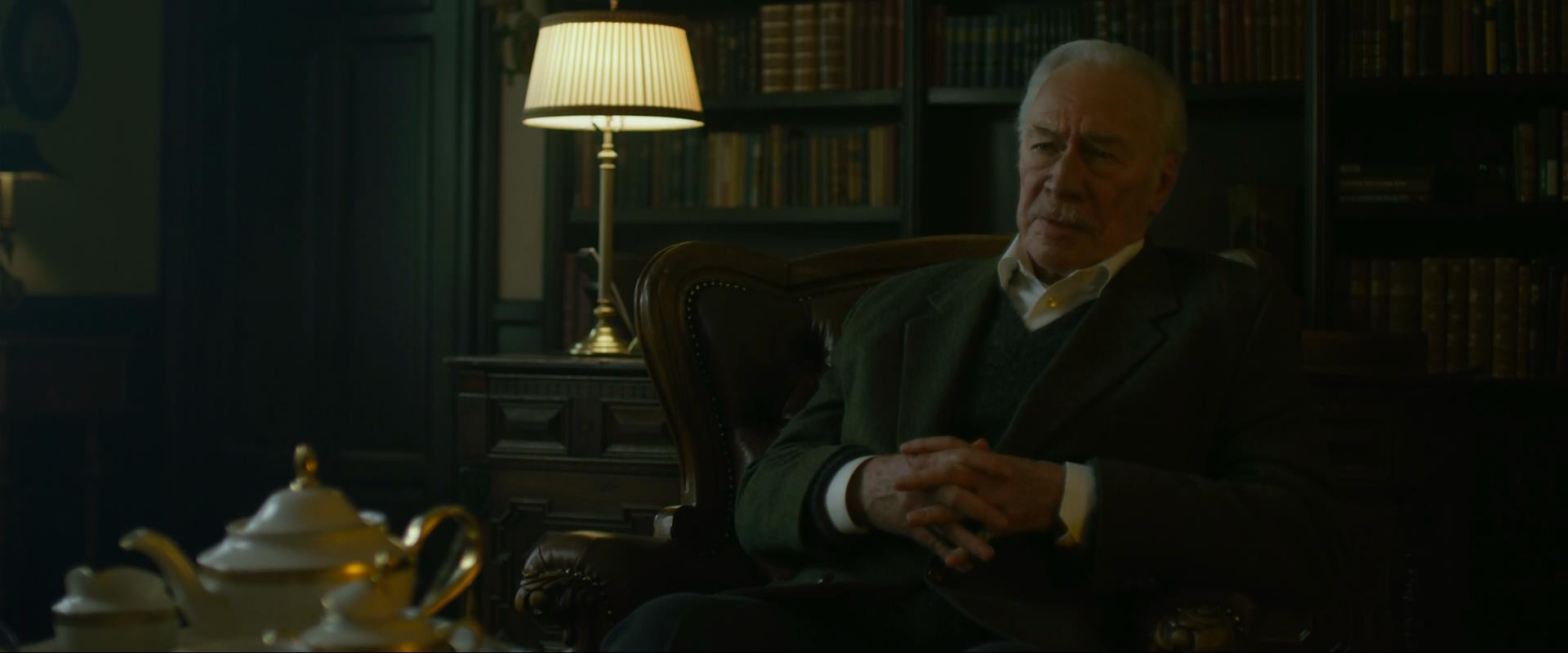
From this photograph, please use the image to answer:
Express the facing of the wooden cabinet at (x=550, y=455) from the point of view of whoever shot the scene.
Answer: facing the viewer

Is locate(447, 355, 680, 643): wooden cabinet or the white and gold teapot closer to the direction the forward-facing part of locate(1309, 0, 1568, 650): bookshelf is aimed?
the white and gold teapot

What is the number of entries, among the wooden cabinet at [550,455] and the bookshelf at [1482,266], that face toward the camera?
2

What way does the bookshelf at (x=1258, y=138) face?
toward the camera

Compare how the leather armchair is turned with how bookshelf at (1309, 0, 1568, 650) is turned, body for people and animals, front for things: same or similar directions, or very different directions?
same or similar directions

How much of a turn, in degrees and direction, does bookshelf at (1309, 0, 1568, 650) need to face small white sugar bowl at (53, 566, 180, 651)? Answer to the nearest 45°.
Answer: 0° — it already faces it

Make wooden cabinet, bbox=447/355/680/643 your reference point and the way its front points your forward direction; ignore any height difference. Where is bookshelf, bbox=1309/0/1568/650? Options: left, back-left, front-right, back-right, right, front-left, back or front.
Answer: left

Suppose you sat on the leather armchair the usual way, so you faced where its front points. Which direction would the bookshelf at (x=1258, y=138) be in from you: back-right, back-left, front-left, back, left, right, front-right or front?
back

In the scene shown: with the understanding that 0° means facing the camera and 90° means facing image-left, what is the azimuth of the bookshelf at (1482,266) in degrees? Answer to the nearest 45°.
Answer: approximately 0°

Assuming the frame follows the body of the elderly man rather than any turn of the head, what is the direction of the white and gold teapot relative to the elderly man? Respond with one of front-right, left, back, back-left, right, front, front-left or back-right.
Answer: front

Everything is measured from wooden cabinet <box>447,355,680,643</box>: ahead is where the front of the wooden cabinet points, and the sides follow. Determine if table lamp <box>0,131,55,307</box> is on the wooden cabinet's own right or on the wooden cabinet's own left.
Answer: on the wooden cabinet's own right

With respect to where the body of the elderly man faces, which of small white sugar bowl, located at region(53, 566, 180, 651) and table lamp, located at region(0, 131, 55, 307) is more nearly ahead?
the small white sugar bowl

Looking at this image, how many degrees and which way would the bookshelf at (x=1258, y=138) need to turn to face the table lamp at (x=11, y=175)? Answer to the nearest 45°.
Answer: approximately 90° to its right

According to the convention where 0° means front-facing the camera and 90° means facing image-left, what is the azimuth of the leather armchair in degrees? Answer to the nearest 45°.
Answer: approximately 45°

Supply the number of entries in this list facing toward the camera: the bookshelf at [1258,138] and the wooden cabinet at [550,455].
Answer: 2

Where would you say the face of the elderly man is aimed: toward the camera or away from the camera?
toward the camera

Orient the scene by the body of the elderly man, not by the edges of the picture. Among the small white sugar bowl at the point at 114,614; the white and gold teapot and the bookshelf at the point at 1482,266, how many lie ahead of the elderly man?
2
